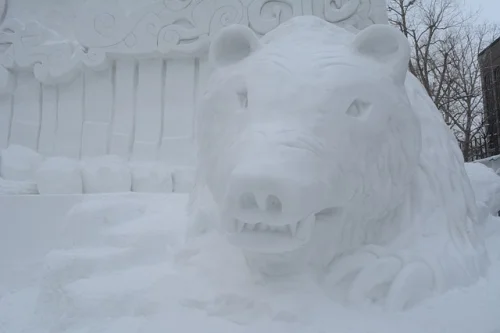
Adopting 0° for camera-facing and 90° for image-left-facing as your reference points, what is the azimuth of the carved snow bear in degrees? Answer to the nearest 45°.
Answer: approximately 45°
